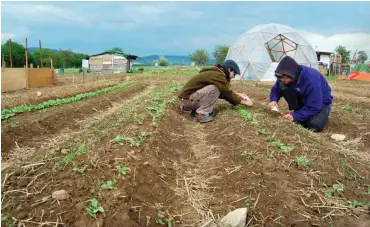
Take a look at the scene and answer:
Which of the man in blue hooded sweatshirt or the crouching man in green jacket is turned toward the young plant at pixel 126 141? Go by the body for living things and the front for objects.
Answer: the man in blue hooded sweatshirt

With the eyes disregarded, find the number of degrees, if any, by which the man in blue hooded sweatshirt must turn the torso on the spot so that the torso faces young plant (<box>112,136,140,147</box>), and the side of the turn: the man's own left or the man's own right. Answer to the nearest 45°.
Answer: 0° — they already face it

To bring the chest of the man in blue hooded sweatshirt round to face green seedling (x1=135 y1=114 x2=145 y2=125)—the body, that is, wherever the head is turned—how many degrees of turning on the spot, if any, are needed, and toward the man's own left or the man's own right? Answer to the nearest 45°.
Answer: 0° — they already face it

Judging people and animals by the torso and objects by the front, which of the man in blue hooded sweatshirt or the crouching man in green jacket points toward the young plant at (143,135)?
the man in blue hooded sweatshirt

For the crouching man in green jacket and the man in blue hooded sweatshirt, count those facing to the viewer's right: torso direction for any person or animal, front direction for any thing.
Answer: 1

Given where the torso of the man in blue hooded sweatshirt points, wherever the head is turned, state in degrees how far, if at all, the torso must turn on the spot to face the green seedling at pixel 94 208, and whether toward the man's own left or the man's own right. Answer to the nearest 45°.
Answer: approximately 45° to the man's own left

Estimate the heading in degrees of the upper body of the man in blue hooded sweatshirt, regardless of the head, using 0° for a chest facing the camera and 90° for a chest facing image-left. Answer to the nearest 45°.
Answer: approximately 45°

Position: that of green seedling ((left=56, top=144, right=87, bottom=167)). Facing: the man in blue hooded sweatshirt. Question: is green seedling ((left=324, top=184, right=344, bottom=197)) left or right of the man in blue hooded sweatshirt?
right

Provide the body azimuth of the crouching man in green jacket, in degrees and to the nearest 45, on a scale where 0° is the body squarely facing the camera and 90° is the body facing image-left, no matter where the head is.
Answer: approximately 270°

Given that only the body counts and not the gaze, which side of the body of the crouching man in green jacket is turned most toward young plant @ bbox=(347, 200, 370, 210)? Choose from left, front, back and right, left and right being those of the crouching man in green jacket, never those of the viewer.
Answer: right

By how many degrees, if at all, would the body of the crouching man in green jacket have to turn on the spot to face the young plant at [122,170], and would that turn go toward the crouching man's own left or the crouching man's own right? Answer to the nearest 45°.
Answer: approximately 90° to the crouching man's own right
